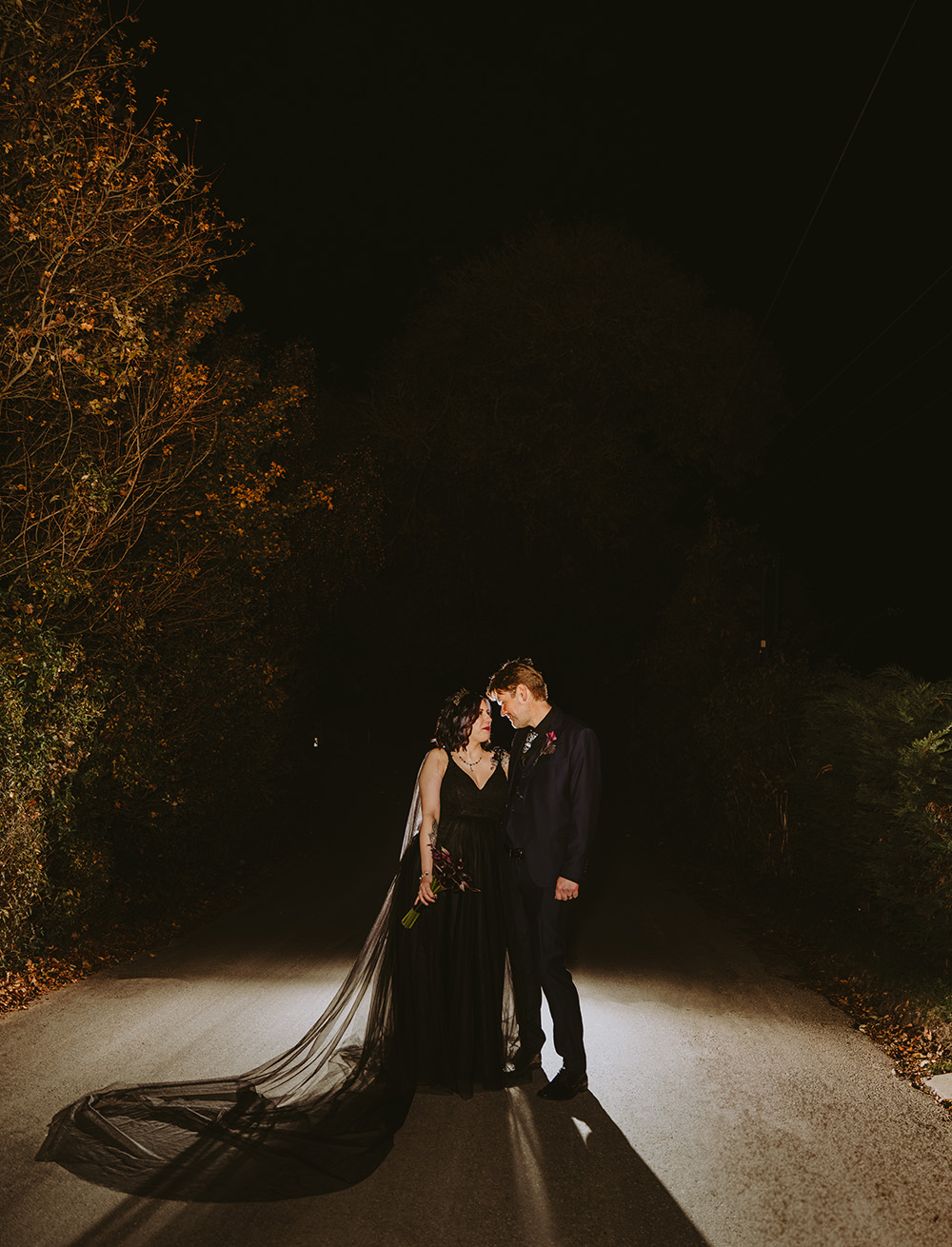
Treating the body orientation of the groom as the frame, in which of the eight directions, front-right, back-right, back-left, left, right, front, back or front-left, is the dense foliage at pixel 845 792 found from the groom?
back

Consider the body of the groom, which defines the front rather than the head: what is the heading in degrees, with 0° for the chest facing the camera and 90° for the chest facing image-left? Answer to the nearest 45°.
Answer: approximately 45°

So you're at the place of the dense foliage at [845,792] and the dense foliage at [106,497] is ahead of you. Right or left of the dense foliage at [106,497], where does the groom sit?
left

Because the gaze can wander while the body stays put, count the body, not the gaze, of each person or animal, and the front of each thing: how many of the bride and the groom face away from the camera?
0

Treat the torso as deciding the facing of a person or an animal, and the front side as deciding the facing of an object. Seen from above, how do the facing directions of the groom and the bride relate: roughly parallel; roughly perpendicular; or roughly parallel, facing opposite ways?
roughly perpendicular

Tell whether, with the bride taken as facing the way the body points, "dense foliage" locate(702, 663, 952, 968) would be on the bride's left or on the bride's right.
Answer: on the bride's left

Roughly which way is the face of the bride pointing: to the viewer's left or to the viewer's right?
to the viewer's right

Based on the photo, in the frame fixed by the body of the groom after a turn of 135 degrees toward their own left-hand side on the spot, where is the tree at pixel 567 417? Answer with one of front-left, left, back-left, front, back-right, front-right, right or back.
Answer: left

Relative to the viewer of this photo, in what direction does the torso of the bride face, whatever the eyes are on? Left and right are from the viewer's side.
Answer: facing the viewer and to the right of the viewer

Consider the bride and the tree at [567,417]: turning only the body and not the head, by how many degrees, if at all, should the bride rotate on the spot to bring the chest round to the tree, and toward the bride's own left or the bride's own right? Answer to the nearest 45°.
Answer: approximately 135° to the bride's own left
